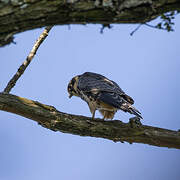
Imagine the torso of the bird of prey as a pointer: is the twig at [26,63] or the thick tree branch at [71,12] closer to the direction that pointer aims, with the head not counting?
the twig

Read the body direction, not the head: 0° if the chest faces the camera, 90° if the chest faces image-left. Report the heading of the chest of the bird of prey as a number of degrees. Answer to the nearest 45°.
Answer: approximately 90°
